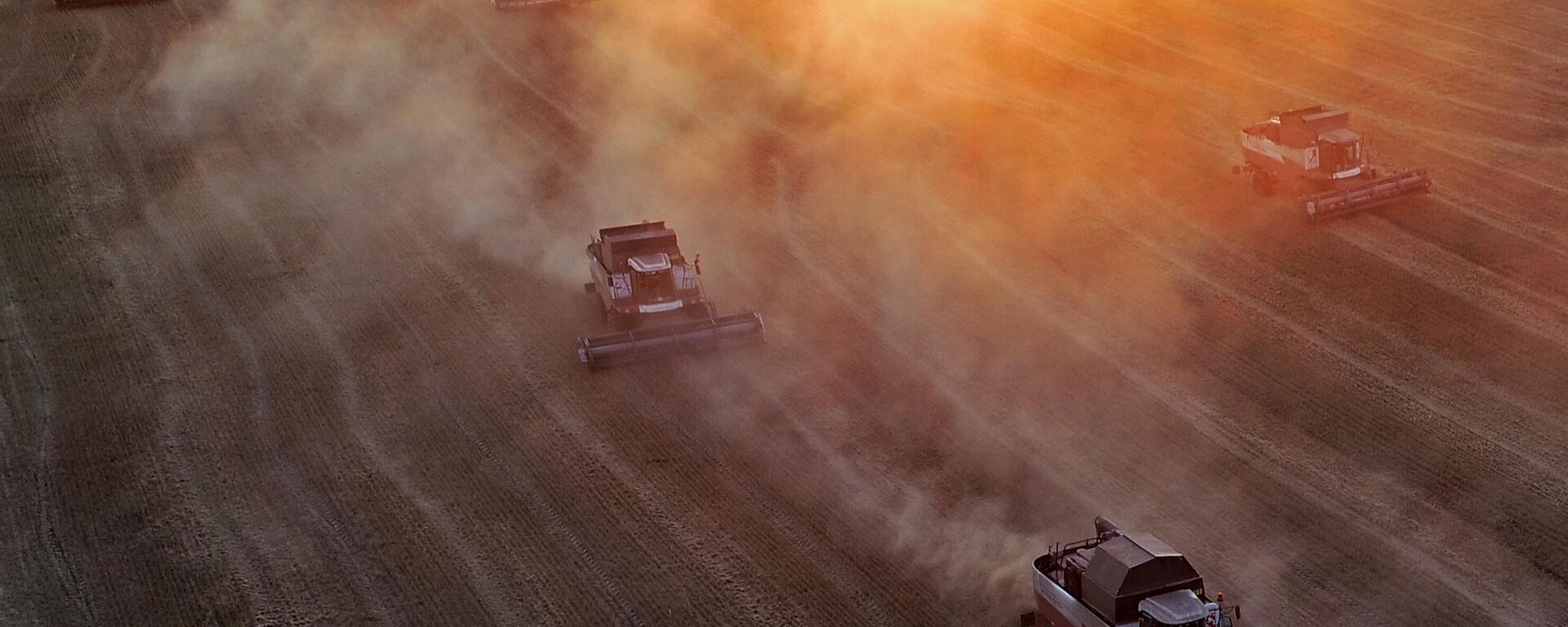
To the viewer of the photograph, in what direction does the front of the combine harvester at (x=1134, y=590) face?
facing the viewer and to the right of the viewer

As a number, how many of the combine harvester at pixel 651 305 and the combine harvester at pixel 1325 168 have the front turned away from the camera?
0

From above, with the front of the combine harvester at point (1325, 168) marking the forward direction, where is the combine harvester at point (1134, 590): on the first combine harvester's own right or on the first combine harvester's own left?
on the first combine harvester's own right

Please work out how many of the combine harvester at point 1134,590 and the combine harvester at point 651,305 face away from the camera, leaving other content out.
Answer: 0

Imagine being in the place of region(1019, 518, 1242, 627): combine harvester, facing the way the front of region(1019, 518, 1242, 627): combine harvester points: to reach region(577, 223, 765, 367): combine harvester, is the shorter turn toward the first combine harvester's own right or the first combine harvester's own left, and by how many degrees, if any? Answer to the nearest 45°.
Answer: approximately 180°

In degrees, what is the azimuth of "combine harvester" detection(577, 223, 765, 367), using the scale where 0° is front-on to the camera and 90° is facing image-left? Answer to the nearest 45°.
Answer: approximately 0°

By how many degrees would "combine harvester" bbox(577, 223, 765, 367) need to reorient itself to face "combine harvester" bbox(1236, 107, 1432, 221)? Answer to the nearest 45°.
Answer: approximately 90° to its left

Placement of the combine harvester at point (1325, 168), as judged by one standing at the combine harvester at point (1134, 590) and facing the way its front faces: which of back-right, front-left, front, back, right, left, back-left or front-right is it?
back-left

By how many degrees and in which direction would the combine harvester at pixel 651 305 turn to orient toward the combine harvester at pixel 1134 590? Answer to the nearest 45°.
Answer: approximately 45° to its left
